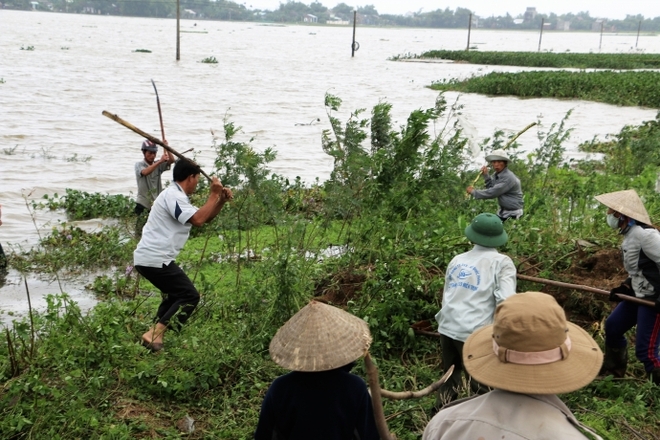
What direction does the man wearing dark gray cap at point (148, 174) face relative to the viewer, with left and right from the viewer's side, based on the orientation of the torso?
facing the viewer and to the right of the viewer

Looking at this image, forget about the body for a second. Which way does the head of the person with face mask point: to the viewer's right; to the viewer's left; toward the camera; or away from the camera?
to the viewer's left

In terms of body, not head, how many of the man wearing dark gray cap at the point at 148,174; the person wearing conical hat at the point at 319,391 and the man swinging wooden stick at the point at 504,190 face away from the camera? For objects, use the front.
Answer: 1

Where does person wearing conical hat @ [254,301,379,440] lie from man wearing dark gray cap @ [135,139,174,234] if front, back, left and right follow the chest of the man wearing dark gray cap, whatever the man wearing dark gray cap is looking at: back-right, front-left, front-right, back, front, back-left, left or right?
front-right

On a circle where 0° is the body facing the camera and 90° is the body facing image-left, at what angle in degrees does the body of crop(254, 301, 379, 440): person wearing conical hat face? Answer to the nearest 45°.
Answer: approximately 180°

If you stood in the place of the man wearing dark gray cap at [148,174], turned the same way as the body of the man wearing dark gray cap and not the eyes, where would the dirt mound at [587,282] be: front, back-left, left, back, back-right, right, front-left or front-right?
front

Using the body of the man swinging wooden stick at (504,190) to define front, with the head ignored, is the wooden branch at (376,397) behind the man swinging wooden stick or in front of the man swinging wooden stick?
in front

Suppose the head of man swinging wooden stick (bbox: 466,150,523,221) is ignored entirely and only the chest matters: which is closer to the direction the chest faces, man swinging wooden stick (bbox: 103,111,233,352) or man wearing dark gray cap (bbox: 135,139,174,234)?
the man swinging wooden stick

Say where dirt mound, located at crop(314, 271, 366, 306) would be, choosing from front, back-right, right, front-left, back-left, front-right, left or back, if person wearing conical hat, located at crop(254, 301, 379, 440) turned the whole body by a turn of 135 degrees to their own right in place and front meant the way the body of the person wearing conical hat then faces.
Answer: back-left

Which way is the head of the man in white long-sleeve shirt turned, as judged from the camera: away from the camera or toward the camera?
away from the camera

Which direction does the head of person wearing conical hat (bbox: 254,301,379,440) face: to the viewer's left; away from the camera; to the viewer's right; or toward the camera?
away from the camera

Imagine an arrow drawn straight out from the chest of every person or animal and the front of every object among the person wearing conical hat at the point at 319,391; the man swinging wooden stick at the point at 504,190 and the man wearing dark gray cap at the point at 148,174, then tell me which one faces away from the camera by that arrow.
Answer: the person wearing conical hat

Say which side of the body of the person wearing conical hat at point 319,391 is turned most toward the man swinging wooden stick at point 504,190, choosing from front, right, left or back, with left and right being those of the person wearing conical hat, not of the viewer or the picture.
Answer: front

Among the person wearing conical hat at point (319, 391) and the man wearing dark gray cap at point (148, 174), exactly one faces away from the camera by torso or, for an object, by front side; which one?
the person wearing conical hat

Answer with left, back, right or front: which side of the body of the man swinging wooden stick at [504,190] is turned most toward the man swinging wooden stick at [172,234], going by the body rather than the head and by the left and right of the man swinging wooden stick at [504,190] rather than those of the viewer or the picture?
front
